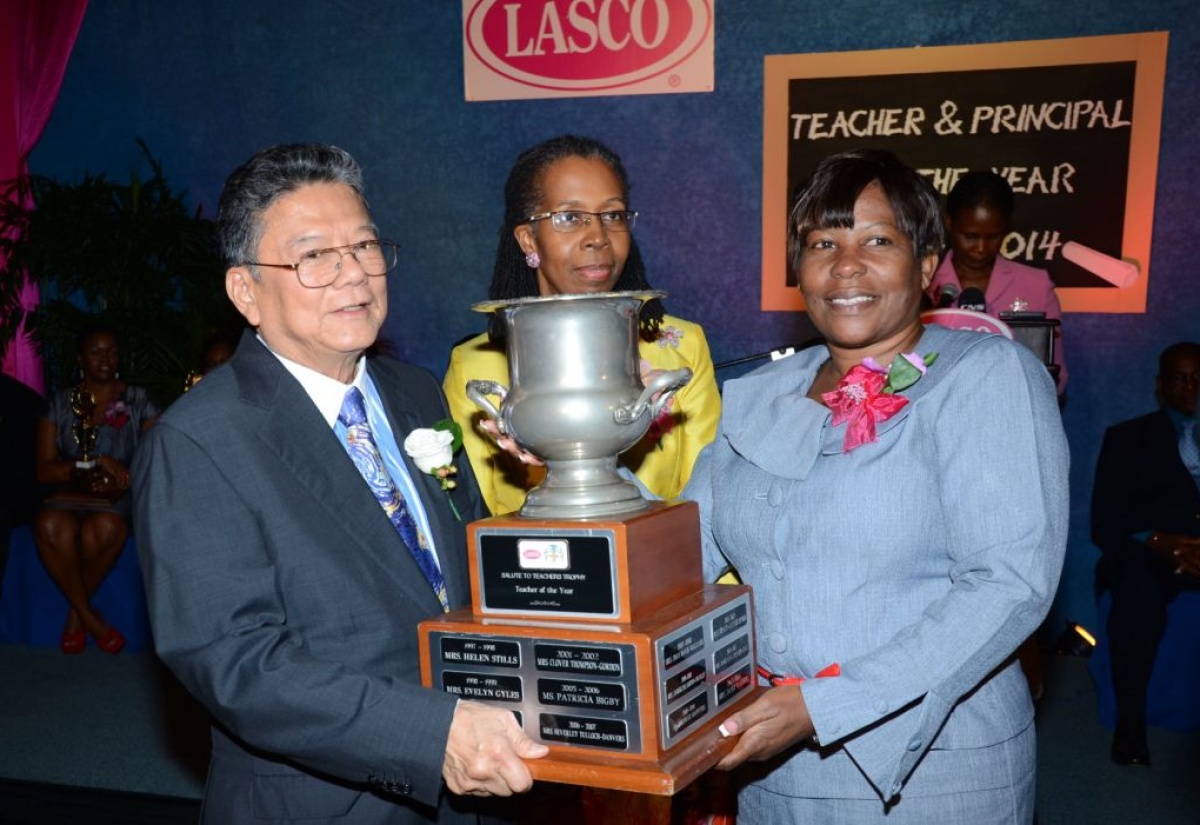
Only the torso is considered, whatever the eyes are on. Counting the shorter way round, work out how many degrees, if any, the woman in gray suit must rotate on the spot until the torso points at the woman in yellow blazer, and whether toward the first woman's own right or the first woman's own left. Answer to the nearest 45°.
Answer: approximately 90° to the first woman's own right

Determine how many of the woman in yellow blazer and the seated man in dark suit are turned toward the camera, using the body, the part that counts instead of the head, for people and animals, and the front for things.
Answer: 2

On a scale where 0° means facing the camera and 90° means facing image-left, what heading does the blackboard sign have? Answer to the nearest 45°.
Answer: approximately 0°

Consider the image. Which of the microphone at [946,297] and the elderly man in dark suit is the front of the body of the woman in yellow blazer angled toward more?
the elderly man in dark suit

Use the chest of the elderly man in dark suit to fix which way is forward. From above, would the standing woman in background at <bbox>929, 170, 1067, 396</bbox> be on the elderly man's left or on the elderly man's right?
on the elderly man's left

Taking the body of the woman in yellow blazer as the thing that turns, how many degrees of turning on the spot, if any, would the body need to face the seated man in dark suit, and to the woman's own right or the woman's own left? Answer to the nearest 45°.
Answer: approximately 135° to the woman's own left

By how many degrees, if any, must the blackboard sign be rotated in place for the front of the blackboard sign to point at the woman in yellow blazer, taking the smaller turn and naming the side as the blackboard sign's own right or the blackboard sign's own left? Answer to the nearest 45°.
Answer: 0° — it already faces them
